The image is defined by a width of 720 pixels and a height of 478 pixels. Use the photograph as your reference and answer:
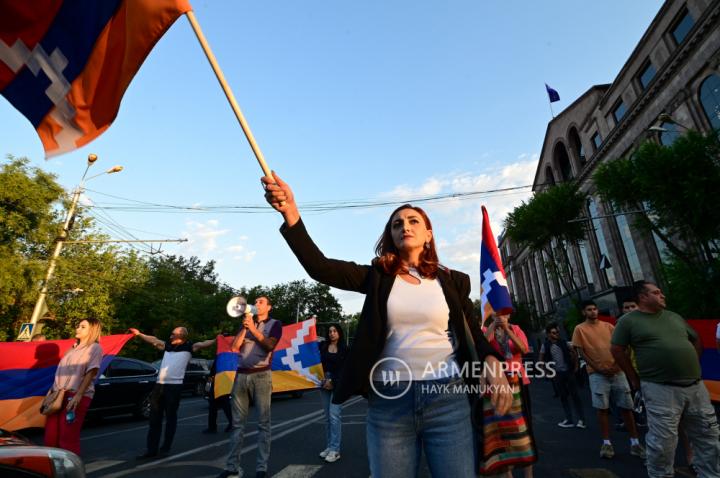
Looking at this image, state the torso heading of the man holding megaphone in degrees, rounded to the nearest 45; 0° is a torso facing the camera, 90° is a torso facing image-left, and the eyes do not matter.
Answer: approximately 45°

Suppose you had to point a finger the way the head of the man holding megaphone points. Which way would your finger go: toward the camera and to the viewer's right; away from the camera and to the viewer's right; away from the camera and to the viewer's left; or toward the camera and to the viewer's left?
toward the camera and to the viewer's left

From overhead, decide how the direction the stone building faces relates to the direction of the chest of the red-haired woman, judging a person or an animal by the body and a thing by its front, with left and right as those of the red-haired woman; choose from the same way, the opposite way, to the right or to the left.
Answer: to the right

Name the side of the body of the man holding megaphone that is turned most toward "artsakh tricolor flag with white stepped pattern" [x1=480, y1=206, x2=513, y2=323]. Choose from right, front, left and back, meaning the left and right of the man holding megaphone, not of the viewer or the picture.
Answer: left

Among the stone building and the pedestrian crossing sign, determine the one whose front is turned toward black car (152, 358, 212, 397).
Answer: the stone building

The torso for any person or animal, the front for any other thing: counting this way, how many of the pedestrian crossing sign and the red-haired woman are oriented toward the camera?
2

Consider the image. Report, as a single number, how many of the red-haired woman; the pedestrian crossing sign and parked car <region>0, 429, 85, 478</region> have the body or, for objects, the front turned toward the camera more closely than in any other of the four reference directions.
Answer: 2

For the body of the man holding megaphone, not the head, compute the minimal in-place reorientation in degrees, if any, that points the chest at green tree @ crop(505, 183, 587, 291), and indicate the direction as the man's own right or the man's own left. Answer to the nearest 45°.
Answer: approximately 180°

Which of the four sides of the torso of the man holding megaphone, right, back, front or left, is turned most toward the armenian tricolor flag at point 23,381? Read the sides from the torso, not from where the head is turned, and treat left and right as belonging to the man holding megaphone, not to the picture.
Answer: right

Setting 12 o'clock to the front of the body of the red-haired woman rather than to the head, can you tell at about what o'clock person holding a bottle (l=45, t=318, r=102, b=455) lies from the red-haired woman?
The person holding a bottle is roughly at 4 o'clock from the red-haired woman.

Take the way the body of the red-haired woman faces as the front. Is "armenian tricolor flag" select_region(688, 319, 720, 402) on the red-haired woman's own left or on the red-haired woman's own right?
on the red-haired woman's own left
